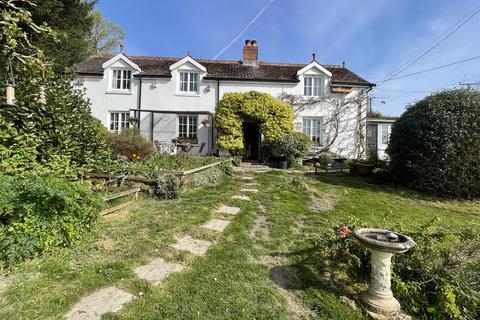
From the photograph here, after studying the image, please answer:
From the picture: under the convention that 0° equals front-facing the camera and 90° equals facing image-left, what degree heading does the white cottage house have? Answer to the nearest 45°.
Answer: approximately 0°

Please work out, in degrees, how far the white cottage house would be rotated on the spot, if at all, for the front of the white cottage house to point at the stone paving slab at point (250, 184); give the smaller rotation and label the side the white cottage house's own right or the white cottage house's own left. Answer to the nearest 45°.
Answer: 0° — it already faces it

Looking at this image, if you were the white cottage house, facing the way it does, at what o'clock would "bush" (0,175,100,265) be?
The bush is roughly at 12 o'clock from the white cottage house.

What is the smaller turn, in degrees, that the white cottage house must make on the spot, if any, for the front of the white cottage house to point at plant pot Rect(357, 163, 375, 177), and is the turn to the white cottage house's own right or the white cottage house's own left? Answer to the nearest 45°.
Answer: approximately 45° to the white cottage house's own left

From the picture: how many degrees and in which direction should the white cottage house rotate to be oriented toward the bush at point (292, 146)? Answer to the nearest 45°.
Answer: approximately 45° to its left

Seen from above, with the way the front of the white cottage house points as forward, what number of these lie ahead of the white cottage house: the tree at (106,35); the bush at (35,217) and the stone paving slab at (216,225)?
2

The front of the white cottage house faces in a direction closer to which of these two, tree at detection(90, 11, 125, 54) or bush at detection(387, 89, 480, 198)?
the bush

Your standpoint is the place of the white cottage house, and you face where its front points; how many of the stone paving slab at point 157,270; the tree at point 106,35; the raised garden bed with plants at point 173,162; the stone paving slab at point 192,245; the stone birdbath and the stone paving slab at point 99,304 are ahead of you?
5

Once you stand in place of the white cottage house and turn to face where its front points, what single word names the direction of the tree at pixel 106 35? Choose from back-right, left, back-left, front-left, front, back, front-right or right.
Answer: back-right

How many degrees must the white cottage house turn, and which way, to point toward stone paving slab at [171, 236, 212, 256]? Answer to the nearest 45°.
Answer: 0° — it already faces it
